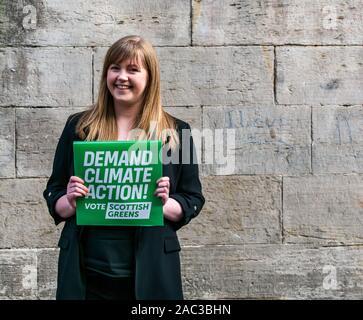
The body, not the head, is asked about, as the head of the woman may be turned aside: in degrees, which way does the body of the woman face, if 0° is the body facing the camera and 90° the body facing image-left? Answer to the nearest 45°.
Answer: approximately 0°
